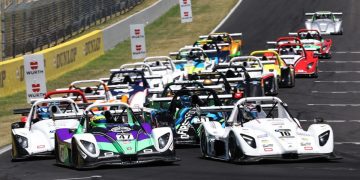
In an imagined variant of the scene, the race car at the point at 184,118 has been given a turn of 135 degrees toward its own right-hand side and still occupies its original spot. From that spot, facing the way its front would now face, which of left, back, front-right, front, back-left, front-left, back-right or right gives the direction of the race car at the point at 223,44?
front-right

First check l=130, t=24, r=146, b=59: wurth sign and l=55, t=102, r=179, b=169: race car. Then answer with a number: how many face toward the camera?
2

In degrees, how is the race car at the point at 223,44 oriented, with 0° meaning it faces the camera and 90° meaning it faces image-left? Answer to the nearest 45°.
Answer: approximately 315°

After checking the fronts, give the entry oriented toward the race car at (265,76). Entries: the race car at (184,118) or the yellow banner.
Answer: the yellow banner

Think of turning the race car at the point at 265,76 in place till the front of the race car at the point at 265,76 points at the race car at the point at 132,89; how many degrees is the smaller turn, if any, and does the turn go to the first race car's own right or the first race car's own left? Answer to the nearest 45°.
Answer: approximately 90° to the first race car's own right

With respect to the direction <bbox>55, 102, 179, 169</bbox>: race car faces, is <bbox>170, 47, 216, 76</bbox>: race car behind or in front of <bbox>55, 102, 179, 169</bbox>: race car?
behind

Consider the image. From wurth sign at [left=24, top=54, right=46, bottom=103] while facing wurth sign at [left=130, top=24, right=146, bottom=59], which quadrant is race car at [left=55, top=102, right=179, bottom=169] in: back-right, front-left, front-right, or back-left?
back-right

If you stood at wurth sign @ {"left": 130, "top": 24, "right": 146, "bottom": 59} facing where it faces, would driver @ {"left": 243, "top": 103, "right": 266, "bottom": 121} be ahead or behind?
ahead

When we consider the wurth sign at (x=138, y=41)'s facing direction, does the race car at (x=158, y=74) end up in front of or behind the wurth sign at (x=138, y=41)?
in front

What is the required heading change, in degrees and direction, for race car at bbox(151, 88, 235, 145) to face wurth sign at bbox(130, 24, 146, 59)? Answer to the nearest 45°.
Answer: approximately 180°
